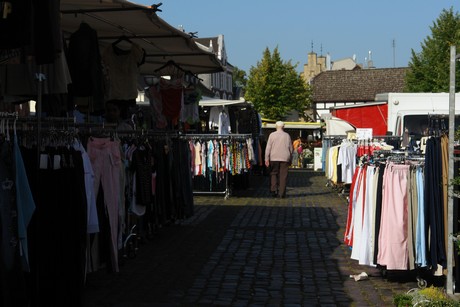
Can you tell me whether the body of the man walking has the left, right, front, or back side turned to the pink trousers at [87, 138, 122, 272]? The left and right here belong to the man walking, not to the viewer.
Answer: back

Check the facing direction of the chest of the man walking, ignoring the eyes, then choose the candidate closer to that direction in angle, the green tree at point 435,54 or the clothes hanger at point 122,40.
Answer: the green tree

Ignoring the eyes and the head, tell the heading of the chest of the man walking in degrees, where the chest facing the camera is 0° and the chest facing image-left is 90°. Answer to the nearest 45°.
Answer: approximately 180°

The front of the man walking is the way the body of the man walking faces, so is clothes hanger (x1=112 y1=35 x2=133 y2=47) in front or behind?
behind
